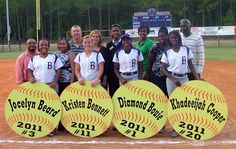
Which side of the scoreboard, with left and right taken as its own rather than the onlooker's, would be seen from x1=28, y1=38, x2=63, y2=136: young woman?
front

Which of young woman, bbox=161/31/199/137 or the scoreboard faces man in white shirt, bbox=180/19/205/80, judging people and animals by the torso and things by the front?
the scoreboard

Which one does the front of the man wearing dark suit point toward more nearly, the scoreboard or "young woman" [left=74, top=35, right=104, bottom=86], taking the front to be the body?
the young woman

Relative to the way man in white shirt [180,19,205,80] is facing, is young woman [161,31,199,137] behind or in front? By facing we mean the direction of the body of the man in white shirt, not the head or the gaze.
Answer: in front

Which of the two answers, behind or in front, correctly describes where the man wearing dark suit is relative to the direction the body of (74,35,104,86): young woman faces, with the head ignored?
behind

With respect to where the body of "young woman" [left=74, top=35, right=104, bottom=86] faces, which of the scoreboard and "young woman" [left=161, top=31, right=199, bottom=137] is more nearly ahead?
the young woman

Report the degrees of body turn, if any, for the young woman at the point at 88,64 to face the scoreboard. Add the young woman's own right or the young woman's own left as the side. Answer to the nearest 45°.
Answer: approximately 180°

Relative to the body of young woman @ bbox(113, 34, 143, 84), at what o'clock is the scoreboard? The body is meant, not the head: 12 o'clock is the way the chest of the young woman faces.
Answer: The scoreboard is roughly at 6 o'clock from the young woman.

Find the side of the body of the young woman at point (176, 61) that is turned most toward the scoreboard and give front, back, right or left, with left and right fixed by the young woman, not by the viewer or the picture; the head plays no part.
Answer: back
